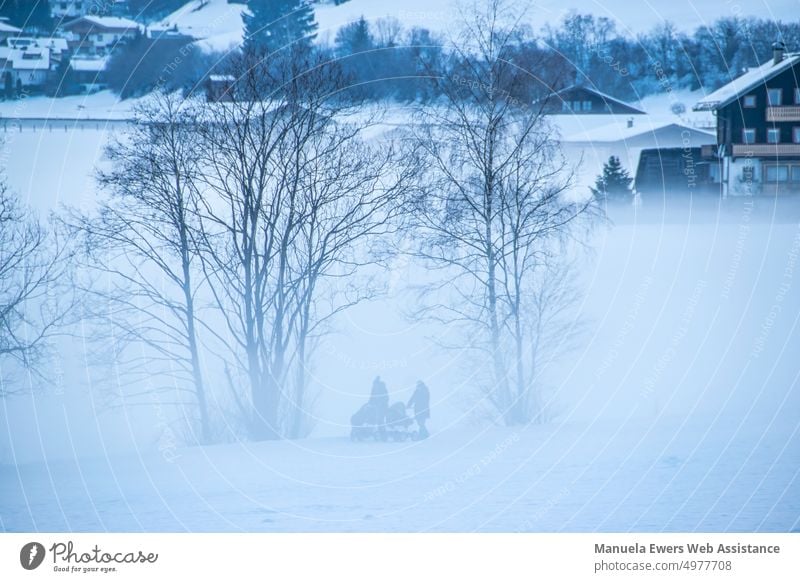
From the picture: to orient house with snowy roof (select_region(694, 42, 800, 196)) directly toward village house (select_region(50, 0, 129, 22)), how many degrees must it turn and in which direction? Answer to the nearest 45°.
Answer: approximately 90° to its right

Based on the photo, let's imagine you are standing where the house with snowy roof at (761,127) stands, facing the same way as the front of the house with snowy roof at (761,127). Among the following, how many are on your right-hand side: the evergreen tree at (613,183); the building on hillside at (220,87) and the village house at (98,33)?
3

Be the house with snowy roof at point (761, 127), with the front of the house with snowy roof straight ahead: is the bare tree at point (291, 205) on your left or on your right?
on your right

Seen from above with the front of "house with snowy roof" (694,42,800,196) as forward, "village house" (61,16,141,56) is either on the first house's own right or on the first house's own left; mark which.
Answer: on the first house's own right

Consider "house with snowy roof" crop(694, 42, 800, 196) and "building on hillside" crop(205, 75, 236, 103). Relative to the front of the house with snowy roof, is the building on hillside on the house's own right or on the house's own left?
on the house's own right

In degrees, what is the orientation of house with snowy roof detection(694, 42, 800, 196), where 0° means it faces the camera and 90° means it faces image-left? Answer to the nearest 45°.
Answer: approximately 0°

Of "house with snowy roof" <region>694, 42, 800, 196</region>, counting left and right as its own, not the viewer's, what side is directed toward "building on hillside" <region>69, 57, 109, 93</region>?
right

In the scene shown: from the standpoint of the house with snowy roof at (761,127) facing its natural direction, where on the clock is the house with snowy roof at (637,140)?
the house with snowy roof at (637,140) is roughly at 3 o'clock from the house with snowy roof at (761,127).
